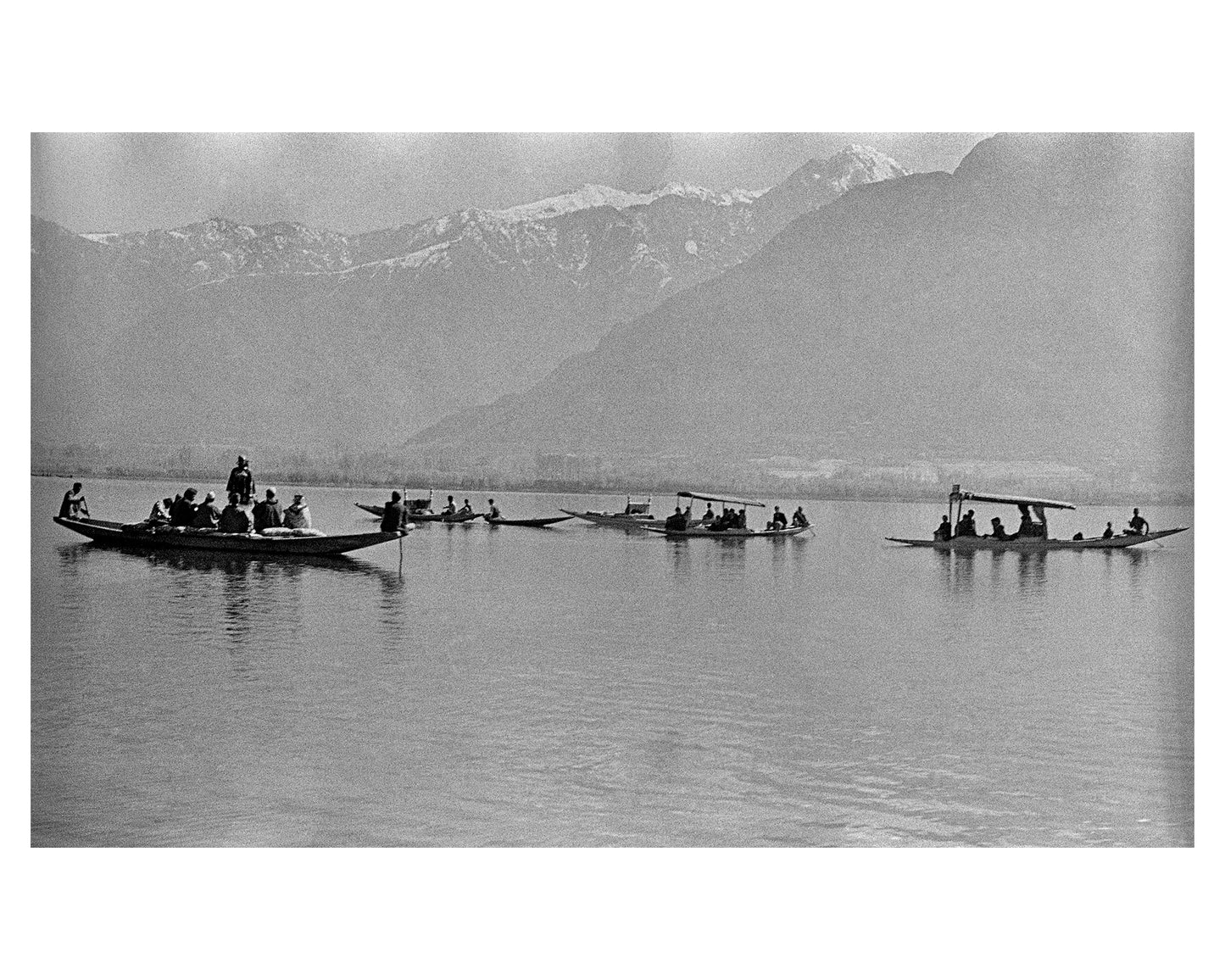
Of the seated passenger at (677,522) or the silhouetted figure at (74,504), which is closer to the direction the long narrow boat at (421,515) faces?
the silhouetted figure

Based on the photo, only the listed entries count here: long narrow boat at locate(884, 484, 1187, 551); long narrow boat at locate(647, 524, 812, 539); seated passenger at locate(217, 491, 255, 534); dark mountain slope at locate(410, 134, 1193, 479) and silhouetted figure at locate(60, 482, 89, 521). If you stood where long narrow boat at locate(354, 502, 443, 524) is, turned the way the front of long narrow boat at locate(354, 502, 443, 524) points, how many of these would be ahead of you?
2

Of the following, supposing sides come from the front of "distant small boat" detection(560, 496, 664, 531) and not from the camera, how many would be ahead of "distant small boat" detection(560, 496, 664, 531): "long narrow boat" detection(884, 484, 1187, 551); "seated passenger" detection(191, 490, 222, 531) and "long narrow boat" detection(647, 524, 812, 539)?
1

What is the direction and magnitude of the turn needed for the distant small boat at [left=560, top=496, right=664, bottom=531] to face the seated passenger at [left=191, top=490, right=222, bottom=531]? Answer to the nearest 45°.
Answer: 0° — it already faces them

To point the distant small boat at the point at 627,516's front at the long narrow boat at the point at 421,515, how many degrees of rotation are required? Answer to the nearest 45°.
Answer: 0° — it already faces it

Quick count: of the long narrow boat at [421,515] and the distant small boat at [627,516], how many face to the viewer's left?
2

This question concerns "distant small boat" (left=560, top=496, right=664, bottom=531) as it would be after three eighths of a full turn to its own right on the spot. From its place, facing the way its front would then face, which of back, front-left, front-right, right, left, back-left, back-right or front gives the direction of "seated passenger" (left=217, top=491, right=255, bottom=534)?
back-left

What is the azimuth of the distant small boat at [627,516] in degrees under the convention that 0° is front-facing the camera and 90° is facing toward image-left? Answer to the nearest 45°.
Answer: approximately 90°

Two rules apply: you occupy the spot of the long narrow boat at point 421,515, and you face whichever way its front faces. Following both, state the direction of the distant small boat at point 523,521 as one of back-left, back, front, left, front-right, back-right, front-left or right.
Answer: back

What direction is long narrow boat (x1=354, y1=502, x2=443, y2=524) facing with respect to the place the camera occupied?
facing to the left of the viewer

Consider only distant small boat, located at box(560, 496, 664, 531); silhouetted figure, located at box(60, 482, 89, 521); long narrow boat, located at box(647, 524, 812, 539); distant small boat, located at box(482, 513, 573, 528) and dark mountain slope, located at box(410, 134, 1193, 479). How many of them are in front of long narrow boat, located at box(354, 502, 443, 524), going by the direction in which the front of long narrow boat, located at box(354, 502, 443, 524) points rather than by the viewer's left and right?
1

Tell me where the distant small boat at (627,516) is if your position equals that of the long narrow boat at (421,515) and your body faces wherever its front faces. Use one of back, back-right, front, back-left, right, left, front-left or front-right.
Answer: back

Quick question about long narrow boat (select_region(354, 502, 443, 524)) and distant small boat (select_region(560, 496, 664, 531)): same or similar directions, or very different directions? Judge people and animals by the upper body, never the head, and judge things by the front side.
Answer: same or similar directions

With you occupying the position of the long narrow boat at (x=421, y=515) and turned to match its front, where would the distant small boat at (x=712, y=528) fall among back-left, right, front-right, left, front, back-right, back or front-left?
back

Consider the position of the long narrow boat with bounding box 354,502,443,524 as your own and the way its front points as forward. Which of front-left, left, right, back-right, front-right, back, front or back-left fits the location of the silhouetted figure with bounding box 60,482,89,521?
front

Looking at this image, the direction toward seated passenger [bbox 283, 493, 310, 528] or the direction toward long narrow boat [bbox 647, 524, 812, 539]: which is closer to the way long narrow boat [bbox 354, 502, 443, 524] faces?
the seated passenger

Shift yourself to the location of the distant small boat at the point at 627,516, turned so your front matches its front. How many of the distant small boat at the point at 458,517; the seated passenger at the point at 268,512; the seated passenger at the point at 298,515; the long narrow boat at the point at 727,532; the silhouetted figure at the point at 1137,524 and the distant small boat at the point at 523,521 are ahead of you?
4
